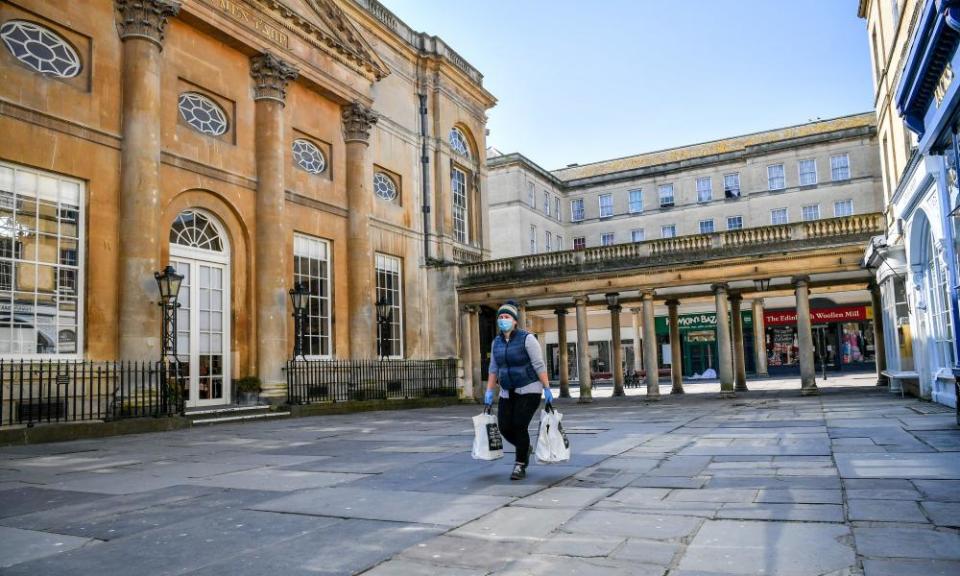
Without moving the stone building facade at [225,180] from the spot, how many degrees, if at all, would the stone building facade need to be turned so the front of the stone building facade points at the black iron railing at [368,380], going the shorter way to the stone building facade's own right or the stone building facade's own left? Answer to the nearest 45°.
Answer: approximately 90° to the stone building facade's own left

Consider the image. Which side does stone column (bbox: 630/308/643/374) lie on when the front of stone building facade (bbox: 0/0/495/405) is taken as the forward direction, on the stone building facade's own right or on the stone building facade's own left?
on the stone building facade's own left

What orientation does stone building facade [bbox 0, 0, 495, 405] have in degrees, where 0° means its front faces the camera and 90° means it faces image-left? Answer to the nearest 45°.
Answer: approximately 315°

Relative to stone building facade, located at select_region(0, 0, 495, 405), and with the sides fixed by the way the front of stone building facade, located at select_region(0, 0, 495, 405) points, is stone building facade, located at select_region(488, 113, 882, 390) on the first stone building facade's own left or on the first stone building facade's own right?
on the first stone building facade's own left

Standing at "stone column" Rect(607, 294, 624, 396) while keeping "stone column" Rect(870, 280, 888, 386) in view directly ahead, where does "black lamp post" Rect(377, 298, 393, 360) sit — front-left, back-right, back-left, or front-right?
back-right

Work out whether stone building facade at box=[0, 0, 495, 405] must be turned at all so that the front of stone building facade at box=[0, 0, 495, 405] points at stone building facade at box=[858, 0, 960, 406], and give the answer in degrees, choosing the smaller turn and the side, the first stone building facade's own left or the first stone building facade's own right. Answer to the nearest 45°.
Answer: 0° — it already faces it

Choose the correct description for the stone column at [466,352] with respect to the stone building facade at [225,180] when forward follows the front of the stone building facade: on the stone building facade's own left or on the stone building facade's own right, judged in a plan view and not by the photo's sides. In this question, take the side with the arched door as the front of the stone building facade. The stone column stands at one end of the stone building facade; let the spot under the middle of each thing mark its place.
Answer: on the stone building facade's own left
